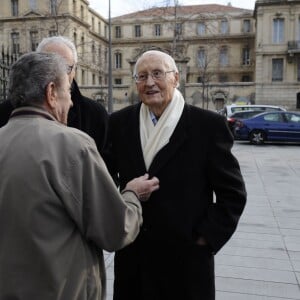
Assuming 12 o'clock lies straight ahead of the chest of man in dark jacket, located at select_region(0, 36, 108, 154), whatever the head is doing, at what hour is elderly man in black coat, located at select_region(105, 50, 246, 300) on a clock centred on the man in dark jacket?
The elderly man in black coat is roughly at 11 o'clock from the man in dark jacket.

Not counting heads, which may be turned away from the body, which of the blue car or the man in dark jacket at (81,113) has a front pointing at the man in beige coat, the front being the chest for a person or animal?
the man in dark jacket

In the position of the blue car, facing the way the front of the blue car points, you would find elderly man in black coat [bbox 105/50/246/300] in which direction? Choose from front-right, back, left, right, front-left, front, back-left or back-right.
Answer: right

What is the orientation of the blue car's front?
to the viewer's right

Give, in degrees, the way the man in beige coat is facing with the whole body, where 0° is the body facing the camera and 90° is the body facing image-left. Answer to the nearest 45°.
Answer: approximately 225°

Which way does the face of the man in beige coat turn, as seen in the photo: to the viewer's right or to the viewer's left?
to the viewer's right

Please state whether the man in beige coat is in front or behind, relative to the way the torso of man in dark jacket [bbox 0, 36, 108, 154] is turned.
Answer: in front

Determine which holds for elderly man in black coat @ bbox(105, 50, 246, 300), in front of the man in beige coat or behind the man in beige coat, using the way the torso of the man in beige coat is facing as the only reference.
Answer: in front

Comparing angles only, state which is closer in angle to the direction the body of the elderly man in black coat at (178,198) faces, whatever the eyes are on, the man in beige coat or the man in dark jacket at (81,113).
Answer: the man in beige coat

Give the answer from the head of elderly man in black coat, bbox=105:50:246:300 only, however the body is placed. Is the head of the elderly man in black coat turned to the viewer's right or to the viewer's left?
to the viewer's left

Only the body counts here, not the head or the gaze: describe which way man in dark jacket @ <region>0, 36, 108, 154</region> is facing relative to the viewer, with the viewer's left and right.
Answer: facing the viewer

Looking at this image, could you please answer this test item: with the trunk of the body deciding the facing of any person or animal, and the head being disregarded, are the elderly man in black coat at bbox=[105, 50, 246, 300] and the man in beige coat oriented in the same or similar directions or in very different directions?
very different directions
